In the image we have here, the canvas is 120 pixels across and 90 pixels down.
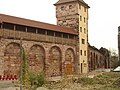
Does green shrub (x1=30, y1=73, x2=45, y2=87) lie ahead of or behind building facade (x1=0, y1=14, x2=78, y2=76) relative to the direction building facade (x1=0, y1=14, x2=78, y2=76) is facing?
ahead

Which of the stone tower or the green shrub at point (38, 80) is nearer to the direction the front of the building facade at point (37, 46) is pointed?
the green shrub

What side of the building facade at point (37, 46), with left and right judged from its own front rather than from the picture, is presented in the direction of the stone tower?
left

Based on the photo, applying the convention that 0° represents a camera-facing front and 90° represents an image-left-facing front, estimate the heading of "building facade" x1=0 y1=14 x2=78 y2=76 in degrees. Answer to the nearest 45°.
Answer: approximately 315°
